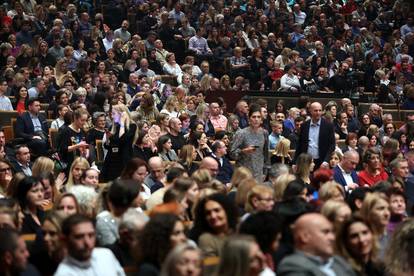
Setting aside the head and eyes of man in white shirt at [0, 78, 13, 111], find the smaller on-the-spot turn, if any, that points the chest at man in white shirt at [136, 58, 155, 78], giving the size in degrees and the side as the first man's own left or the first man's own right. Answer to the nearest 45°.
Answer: approximately 90° to the first man's own left

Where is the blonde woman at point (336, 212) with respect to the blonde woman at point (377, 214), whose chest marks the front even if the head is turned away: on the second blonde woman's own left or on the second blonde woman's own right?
on the second blonde woman's own right

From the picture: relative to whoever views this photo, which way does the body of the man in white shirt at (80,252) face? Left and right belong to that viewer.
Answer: facing the viewer and to the right of the viewer

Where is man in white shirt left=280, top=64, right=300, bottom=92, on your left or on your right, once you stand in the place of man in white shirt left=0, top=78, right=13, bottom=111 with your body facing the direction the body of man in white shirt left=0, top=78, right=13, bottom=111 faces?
on your left

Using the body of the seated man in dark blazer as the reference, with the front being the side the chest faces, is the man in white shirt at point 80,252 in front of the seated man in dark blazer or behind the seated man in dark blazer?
in front

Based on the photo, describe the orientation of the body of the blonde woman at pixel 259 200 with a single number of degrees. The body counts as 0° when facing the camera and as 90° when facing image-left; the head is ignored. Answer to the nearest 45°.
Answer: approximately 315°
